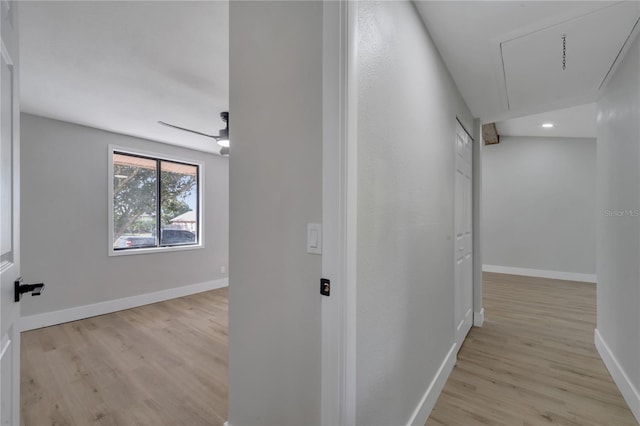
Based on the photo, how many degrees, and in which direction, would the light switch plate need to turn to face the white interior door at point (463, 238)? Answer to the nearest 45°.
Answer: approximately 180°

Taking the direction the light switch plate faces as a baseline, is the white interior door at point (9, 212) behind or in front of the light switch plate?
in front

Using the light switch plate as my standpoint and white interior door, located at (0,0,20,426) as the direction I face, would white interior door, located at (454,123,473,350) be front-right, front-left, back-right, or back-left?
back-right

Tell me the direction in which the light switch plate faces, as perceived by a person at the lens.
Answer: facing the viewer and to the left of the viewer
